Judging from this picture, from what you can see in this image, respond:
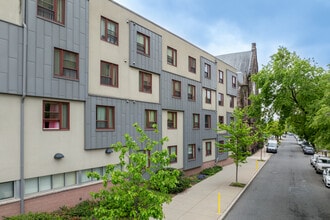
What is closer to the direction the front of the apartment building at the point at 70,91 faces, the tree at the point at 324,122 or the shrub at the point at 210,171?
the tree

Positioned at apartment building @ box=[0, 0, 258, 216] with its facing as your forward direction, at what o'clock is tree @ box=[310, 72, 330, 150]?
The tree is roughly at 11 o'clock from the apartment building.

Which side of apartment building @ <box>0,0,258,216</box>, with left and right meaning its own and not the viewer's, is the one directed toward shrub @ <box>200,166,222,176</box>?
front

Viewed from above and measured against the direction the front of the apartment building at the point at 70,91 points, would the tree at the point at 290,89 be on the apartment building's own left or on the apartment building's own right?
on the apartment building's own left

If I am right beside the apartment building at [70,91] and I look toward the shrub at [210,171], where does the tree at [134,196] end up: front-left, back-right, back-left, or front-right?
back-right

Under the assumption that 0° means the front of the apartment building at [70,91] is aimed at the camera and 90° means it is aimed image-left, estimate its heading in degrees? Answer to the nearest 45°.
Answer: approximately 315°
